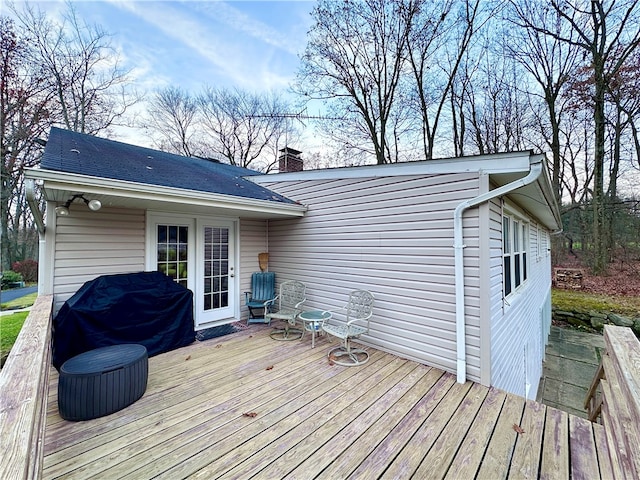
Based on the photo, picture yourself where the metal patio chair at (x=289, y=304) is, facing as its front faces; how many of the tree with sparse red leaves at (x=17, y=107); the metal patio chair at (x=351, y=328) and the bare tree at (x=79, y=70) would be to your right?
2

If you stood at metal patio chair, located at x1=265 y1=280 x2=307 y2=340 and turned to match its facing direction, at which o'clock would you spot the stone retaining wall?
The stone retaining wall is roughly at 7 o'clock from the metal patio chair.

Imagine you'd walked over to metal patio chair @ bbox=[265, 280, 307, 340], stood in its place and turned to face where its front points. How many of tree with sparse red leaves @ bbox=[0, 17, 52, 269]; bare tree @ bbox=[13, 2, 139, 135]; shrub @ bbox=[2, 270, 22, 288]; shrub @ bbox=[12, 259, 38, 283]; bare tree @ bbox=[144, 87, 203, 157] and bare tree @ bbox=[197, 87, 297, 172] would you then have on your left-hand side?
0

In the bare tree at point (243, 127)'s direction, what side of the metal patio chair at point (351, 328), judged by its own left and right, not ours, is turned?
right

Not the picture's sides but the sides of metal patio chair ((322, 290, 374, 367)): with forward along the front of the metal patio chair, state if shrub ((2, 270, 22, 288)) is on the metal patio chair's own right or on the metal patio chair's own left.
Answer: on the metal patio chair's own right

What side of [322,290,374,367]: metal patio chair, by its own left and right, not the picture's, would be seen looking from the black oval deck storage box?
front

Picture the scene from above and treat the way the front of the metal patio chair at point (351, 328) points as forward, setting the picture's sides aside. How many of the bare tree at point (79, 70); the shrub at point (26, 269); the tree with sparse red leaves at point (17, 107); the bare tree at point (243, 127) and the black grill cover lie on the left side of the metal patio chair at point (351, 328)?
0

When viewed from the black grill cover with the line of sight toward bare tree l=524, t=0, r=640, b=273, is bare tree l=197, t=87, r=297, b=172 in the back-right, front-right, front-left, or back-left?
front-left

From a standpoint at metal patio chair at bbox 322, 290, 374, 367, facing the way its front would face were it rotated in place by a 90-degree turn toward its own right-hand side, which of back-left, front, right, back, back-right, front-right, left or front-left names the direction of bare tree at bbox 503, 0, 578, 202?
right

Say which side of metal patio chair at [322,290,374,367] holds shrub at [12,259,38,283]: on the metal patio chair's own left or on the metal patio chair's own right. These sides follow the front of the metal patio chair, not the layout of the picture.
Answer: on the metal patio chair's own right

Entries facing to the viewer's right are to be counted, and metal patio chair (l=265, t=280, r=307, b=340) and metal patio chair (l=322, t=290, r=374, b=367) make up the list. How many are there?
0

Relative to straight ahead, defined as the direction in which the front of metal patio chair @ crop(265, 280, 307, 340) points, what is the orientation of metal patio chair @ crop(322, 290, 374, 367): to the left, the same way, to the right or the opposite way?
the same way

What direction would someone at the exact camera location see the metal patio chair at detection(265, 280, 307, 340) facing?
facing the viewer and to the left of the viewer

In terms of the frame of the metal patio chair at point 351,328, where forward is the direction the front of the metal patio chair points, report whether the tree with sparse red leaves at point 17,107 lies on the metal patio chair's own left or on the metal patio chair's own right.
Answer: on the metal patio chair's own right

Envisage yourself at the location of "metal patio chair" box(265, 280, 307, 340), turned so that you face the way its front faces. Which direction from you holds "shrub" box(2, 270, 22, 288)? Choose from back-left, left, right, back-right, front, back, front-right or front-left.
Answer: right

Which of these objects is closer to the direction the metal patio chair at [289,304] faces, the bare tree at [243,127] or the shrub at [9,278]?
the shrub

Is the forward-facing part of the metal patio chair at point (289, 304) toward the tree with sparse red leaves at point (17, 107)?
no

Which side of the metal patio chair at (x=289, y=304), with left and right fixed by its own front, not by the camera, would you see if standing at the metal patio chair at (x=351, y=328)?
left

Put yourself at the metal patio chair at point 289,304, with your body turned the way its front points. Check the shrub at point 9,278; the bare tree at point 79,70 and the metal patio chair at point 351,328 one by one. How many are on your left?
1

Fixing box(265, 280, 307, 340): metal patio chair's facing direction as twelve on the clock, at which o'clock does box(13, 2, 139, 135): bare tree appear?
The bare tree is roughly at 3 o'clock from the metal patio chair.

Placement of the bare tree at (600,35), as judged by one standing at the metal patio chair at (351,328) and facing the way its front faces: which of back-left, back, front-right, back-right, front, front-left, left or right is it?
back
